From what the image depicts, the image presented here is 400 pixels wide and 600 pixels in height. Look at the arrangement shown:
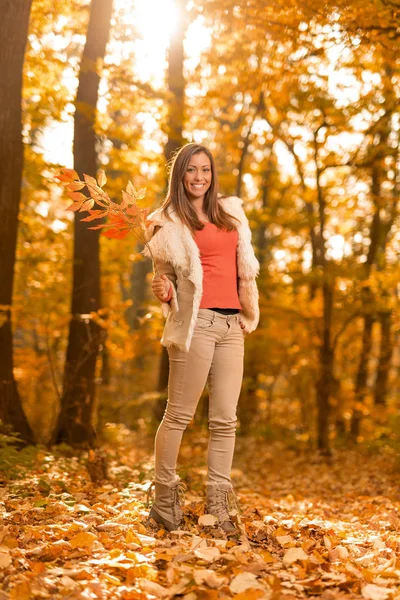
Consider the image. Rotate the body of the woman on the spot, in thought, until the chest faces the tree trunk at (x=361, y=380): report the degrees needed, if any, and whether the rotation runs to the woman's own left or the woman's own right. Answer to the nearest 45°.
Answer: approximately 135° to the woman's own left

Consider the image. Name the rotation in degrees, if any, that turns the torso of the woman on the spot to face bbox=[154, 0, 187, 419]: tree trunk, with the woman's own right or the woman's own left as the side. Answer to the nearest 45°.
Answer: approximately 135° to the woman's own left

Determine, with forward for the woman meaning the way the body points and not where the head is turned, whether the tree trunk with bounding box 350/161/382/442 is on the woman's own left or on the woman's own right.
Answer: on the woman's own left

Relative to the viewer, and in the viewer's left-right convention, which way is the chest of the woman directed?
facing the viewer and to the right of the viewer
